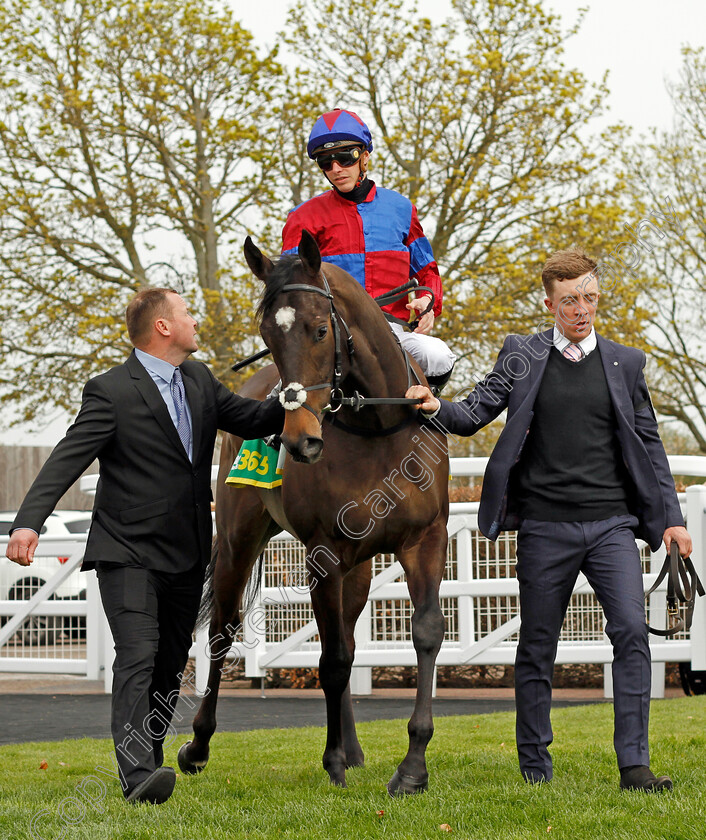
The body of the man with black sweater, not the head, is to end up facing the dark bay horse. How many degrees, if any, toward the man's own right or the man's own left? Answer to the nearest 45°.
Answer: approximately 90° to the man's own right

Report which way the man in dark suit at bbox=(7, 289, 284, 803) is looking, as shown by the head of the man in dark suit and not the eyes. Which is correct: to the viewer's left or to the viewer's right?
to the viewer's right

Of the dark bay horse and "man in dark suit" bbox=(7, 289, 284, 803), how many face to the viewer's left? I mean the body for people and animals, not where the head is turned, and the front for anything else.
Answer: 0

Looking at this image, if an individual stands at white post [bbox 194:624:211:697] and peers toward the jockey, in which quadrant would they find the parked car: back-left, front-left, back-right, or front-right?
back-right

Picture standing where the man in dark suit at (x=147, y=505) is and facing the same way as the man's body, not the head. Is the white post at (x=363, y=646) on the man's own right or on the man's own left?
on the man's own left

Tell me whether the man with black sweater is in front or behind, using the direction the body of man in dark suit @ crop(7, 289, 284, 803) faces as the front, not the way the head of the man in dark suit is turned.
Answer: in front

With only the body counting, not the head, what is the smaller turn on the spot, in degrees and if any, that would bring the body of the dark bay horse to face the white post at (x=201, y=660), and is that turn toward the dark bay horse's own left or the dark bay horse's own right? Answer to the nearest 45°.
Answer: approximately 135° to the dark bay horse's own left

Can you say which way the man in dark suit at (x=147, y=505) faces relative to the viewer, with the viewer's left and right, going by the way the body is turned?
facing the viewer and to the right of the viewer

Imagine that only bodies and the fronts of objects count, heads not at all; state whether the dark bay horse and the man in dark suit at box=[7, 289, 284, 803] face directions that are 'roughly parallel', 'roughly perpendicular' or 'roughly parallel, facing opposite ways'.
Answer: roughly parallel

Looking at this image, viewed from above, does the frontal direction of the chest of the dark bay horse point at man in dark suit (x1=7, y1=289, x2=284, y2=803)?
no

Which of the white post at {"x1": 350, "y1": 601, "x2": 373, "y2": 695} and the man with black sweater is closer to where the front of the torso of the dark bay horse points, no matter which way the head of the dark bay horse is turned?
the man with black sweater

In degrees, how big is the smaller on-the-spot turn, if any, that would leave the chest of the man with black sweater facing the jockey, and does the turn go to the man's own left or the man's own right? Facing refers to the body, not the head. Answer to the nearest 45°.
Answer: approximately 135° to the man's own right

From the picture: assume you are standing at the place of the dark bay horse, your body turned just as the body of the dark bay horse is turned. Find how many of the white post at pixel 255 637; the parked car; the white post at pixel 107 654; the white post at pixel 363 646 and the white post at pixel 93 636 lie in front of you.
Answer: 0

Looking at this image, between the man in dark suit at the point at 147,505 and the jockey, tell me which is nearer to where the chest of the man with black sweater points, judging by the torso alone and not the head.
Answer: the man in dark suit

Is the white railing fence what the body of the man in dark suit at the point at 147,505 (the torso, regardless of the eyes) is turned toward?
no

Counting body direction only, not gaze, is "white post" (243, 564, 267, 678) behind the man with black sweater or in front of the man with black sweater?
behind

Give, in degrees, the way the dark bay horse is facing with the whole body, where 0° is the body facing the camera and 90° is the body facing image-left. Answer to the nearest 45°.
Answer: approximately 315°

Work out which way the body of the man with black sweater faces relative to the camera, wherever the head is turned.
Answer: toward the camera
